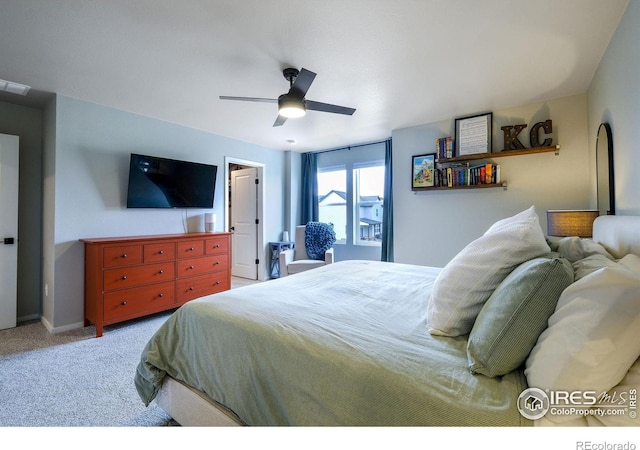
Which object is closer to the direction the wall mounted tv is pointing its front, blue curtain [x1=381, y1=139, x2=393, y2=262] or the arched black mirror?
the arched black mirror

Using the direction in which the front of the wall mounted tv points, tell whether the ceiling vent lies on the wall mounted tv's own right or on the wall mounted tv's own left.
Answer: on the wall mounted tv's own right

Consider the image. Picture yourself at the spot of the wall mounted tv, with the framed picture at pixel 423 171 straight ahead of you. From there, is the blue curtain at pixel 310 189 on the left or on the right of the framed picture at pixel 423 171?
left

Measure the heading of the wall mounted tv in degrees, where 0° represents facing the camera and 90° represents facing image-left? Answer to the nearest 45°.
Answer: approximately 315°

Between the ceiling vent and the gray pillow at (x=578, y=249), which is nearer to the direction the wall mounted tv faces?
the gray pillow

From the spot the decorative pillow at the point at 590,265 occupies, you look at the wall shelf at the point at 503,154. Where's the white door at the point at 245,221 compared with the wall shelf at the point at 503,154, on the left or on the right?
left

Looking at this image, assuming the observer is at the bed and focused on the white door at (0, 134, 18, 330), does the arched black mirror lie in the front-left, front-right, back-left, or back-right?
back-right

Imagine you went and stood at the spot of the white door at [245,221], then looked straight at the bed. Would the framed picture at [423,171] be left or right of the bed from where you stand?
left

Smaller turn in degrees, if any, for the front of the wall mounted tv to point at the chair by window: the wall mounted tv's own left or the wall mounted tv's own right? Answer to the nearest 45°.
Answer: approximately 45° to the wall mounted tv's own left

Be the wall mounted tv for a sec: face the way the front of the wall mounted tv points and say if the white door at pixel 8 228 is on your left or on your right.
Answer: on your right
